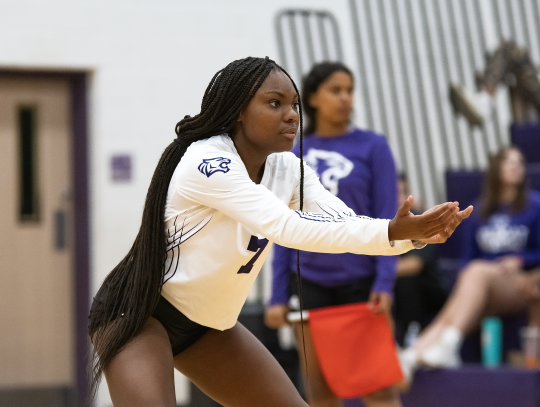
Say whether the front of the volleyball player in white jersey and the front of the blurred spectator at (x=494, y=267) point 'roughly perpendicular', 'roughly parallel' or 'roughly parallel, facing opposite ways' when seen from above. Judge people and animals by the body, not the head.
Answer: roughly perpendicular

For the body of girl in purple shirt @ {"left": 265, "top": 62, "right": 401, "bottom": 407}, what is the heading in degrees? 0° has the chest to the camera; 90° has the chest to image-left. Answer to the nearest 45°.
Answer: approximately 0°

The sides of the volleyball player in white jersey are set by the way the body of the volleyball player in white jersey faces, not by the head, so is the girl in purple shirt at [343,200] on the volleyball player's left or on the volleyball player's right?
on the volleyball player's left

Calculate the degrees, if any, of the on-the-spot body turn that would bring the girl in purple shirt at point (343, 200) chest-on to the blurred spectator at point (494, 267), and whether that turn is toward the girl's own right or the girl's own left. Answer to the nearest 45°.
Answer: approximately 135° to the girl's own left

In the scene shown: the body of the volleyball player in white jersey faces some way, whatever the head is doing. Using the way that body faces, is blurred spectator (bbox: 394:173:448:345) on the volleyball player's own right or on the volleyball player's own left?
on the volleyball player's own left

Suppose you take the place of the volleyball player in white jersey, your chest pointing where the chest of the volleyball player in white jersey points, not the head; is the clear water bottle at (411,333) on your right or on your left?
on your left
